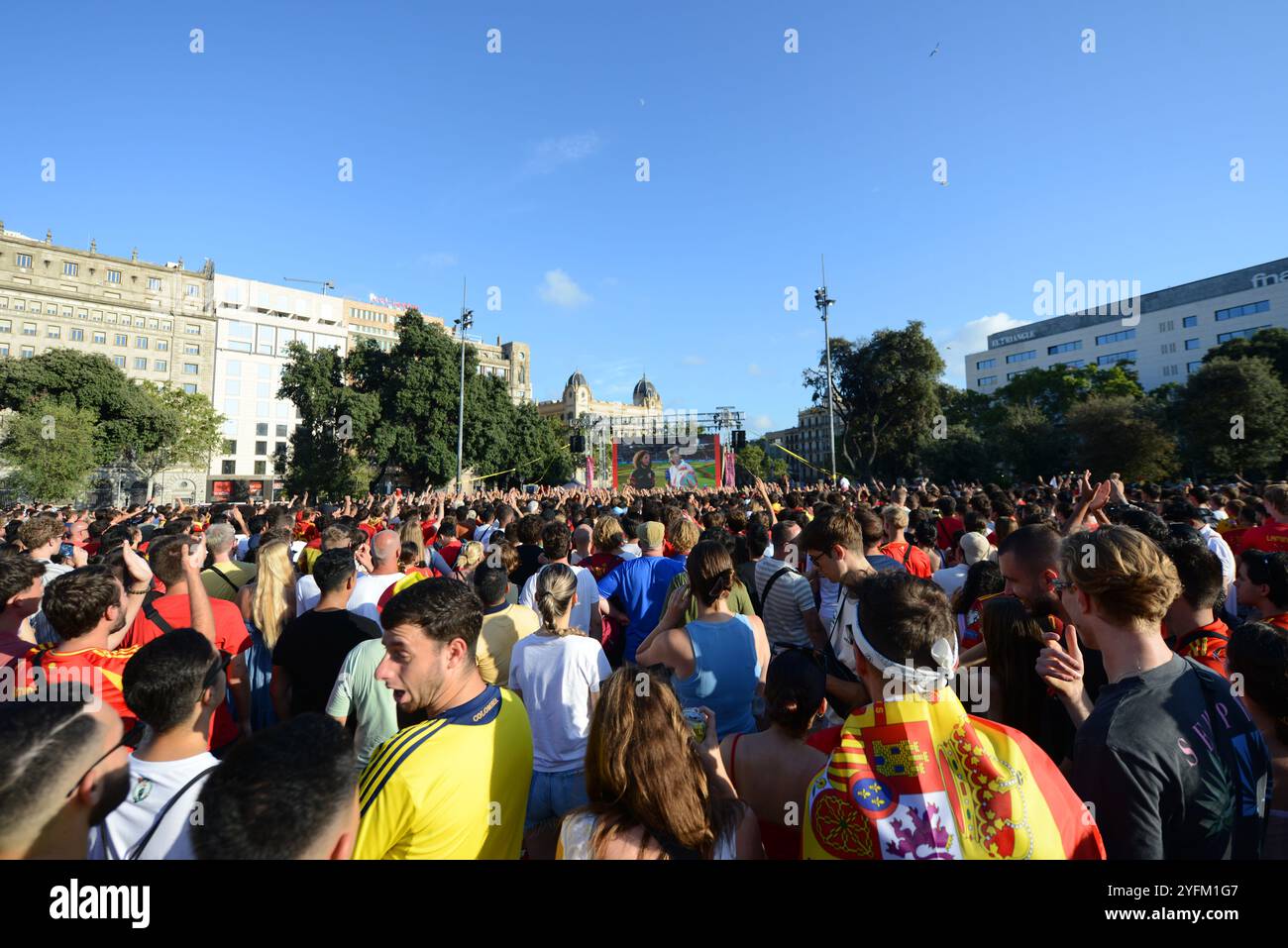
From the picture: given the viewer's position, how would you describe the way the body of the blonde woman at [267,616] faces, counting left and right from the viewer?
facing away from the viewer

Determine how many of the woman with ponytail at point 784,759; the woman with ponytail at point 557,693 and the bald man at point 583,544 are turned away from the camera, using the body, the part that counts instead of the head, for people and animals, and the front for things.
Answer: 3

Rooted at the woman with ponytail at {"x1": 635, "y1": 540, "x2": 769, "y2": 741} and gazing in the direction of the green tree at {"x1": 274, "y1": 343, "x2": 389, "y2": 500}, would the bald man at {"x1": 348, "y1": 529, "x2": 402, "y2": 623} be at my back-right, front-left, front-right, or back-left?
front-left

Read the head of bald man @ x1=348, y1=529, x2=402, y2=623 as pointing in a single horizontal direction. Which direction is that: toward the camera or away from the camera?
away from the camera

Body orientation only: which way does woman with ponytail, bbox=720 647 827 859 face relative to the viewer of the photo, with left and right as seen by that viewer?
facing away from the viewer

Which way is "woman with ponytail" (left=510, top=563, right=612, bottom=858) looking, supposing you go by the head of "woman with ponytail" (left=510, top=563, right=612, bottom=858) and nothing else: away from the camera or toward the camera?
away from the camera

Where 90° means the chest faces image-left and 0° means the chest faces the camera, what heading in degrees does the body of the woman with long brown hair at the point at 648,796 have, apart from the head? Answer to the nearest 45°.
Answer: approximately 180°

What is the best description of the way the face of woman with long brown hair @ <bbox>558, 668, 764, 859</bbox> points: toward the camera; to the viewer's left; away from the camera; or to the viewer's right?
away from the camera

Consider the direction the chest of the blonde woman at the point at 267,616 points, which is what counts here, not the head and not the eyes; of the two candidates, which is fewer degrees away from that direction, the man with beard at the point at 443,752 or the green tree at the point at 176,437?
the green tree

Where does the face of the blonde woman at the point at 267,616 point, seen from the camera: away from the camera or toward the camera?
away from the camera

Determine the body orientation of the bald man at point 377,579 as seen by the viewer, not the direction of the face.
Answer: away from the camera

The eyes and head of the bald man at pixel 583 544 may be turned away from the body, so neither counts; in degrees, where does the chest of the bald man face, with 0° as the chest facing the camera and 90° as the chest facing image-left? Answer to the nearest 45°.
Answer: approximately 180°

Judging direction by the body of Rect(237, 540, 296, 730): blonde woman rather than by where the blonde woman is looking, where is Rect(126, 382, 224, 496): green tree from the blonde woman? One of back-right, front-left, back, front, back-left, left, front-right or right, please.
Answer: front
